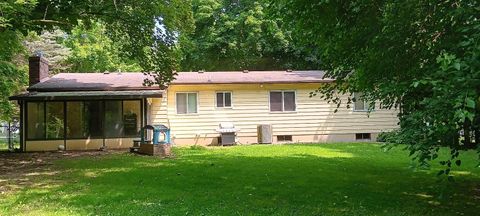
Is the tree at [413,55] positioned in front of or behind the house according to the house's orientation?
behind

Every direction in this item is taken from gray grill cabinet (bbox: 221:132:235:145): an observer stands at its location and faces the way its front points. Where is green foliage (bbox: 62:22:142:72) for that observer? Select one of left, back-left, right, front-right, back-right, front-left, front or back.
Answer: back-right

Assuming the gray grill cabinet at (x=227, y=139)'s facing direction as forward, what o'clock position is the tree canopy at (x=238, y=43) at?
The tree canopy is roughly at 6 o'clock from the gray grill cabinet.

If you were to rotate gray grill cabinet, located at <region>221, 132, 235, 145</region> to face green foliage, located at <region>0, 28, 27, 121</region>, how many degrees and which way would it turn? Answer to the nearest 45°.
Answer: approximately 90° to its right

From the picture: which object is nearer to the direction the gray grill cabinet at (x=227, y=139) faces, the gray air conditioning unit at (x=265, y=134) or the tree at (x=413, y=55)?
the tree

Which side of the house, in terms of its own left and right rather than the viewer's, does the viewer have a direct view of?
back

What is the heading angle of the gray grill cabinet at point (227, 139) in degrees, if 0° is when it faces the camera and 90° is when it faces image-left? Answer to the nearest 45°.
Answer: approximately 0°

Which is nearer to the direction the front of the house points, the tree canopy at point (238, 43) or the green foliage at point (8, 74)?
the tree canopy

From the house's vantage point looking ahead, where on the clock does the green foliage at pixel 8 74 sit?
The green foliage is roughly at 8 o'clock from the house.

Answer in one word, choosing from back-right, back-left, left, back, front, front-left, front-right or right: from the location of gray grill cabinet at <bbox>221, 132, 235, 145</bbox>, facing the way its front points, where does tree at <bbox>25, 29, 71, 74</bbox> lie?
back-right
